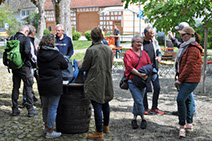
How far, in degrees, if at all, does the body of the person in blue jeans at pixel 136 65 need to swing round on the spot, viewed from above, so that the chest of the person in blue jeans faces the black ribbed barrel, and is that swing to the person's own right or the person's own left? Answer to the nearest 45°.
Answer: approximately 135° to the person's own right

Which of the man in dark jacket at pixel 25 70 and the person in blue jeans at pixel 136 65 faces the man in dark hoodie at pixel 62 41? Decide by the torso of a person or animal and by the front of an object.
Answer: the man in dark jacket at pixel 25 70

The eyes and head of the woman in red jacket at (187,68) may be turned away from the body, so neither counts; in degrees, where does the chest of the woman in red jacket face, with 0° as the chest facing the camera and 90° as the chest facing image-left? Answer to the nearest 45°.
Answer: approximately 45°

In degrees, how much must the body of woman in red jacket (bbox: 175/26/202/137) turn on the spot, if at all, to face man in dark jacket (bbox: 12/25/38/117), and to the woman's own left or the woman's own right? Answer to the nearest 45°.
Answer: approximately 45° to the woman's own right

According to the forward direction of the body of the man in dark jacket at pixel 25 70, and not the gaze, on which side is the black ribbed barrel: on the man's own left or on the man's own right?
on the man's own right

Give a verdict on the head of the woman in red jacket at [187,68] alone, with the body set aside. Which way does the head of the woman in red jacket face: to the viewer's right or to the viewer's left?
to the viewer's left

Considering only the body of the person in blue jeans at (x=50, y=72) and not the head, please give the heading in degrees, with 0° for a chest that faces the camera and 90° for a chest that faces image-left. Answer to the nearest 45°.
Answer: approximately 225°

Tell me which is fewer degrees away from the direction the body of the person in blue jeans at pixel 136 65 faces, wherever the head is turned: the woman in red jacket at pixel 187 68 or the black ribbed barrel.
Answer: the woman in red jacket

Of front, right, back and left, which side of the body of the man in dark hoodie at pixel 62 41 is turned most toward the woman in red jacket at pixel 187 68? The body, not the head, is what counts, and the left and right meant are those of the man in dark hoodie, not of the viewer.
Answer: left

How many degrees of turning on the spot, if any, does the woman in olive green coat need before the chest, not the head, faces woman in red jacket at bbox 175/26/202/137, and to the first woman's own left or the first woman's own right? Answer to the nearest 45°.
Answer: approximately 135° to the first woman's own right

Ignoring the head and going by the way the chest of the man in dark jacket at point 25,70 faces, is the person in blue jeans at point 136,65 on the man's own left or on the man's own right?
on the man's own right

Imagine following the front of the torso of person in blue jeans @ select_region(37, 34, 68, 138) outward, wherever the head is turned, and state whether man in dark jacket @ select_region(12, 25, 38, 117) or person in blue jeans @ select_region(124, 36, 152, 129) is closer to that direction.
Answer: the person in blue jeans

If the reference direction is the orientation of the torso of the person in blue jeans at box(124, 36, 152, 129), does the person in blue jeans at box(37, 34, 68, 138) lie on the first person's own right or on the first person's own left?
on the first person's own right
